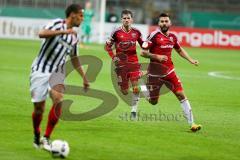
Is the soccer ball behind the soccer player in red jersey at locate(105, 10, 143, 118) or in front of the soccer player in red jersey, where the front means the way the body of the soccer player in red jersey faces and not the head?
in front

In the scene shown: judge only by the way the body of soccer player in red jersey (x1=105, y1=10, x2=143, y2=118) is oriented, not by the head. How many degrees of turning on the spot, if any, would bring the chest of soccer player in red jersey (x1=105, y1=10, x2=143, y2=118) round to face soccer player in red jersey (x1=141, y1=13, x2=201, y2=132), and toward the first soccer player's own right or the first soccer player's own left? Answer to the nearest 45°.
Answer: approximately 45° to the first soccer player's own left

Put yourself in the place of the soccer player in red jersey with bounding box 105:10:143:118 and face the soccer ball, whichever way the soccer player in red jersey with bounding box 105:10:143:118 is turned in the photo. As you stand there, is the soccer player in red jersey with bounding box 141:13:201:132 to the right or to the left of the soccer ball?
left

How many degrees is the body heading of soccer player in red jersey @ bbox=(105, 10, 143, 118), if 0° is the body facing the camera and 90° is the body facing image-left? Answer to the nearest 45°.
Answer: approximately 0°

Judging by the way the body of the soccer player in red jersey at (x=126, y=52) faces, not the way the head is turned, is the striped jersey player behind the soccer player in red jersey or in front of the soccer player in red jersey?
in front
